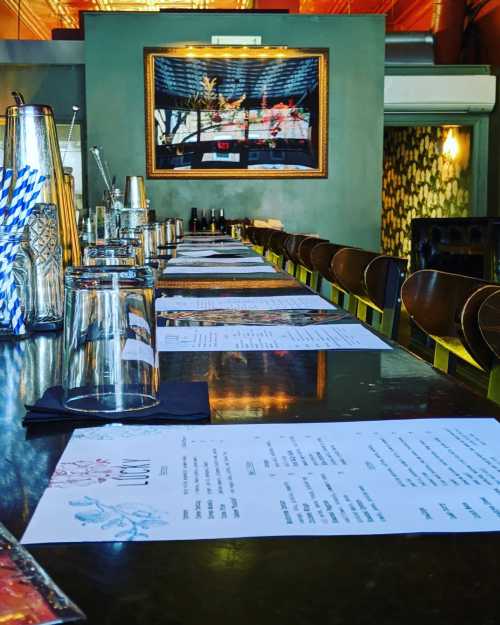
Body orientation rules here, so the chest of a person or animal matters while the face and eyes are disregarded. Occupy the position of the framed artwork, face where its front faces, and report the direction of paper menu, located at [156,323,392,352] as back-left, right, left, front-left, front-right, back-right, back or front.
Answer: front

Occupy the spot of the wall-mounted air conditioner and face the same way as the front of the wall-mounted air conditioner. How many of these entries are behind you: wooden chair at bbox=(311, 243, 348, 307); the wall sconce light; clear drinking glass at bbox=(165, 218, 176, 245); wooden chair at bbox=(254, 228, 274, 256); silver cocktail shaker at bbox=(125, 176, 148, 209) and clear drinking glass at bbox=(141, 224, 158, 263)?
1

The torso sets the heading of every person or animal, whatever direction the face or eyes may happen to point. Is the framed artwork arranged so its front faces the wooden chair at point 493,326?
yes

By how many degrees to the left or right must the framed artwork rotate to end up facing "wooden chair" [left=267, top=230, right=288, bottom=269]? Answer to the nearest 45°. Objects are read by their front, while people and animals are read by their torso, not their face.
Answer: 0° — it already faces it

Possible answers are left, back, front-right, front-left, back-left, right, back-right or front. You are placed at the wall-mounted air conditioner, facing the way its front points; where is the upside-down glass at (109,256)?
front

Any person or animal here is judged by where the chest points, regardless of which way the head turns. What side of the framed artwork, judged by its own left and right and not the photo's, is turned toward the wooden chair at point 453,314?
front

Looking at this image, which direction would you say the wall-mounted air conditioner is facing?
toward the camera

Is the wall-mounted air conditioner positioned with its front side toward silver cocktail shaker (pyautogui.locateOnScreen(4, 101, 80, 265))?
yes

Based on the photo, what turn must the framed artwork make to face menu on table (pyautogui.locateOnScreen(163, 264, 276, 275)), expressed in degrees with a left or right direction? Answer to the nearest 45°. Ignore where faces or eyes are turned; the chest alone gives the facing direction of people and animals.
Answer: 0° — it already faces it

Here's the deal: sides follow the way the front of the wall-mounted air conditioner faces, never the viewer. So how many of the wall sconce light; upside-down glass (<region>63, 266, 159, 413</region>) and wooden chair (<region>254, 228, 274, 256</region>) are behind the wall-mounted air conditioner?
1

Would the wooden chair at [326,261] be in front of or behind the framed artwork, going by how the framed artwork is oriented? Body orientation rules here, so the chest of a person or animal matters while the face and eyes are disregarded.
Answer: in front

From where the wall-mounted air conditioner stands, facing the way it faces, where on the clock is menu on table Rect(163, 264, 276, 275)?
The menu on table is roughly at 12 o'clock from the wall-mounted air conditioner.

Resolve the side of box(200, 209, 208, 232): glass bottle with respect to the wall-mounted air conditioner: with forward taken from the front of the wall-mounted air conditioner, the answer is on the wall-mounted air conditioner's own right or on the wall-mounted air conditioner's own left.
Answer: on the wall-mounted air conditioner's own right

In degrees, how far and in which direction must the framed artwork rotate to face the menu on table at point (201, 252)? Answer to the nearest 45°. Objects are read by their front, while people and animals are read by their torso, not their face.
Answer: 0° — it already faces it

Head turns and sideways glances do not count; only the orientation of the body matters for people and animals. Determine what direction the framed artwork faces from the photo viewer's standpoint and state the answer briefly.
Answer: facing the viewer

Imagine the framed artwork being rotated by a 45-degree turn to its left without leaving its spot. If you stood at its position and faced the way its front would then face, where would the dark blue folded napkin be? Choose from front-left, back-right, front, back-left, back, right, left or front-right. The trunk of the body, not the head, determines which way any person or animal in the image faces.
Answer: front-right

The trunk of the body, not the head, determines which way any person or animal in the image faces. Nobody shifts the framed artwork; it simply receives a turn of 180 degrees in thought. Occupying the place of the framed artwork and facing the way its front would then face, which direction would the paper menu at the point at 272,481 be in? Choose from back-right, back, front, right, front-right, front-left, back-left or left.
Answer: back

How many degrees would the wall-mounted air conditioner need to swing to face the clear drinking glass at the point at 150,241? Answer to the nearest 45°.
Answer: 0° — it already faces it

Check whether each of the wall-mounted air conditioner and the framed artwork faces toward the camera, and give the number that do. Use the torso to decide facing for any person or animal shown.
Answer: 2

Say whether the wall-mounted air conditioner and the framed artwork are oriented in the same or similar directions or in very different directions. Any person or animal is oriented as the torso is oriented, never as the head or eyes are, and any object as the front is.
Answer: same or similar directions
